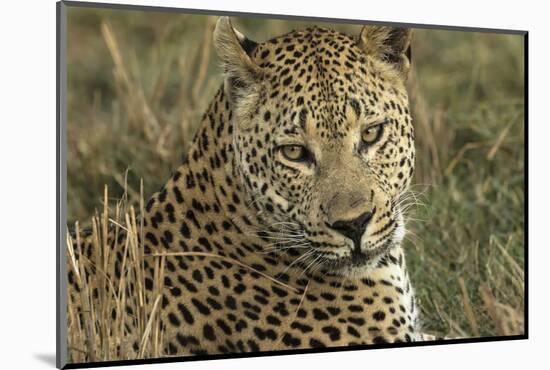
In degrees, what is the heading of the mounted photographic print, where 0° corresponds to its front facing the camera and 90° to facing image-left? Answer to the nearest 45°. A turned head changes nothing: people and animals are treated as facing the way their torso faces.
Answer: approximately 315°
